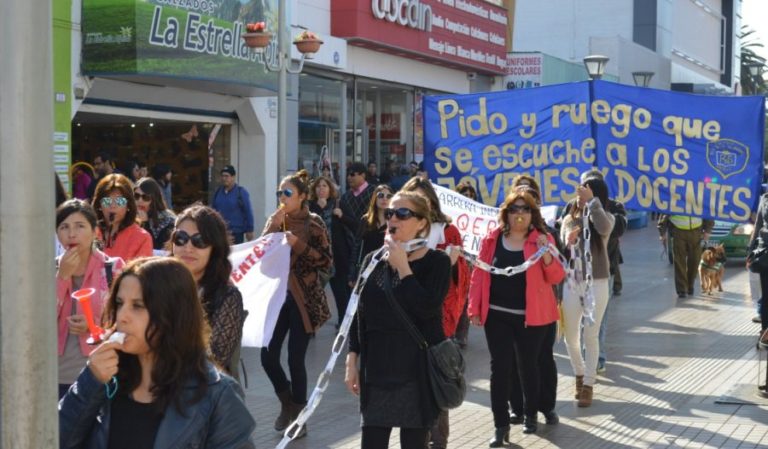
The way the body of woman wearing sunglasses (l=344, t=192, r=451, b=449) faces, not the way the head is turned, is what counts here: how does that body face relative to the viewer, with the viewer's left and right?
facing the viewer and to the left of the viewer

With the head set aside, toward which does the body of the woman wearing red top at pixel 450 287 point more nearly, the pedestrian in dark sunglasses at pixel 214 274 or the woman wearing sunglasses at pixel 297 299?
the pedestrian in dark sunglasses

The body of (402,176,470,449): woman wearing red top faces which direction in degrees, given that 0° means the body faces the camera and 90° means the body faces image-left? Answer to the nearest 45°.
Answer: approximately 45°

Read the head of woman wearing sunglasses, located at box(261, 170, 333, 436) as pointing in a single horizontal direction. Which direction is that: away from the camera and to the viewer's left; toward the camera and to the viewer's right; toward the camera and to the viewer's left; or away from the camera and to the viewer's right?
toward the camera and to the viewer's left

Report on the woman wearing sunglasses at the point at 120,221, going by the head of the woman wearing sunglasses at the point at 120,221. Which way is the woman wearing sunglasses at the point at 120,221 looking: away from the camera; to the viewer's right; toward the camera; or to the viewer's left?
toward the camera

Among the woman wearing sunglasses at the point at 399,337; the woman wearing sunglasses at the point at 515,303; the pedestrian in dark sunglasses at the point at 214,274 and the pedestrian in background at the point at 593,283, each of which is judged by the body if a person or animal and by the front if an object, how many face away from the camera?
0

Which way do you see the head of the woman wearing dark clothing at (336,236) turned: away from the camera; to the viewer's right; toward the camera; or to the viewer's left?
toward the camera

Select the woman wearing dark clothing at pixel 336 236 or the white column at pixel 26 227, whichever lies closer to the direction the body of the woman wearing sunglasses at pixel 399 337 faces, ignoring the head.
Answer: the white column

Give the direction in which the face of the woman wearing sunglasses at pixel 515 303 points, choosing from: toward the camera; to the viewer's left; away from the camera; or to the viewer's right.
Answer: toward the camera

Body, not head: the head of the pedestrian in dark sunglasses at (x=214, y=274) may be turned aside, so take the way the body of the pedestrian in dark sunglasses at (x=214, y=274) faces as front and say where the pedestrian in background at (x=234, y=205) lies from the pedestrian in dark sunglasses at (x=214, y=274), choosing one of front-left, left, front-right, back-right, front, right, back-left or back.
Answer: back-right

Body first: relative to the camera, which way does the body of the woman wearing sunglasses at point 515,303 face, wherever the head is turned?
toward the camera

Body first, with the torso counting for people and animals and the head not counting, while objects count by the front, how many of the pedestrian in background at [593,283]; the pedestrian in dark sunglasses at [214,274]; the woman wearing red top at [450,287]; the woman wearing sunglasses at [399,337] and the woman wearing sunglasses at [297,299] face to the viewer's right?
0

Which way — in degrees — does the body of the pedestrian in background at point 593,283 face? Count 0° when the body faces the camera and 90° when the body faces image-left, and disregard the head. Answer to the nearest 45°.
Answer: approximately 45°

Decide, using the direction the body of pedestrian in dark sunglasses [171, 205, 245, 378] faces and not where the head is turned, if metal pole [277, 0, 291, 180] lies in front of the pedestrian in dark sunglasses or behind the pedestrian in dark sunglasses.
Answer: behind

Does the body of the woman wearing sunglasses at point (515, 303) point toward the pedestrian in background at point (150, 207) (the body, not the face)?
no

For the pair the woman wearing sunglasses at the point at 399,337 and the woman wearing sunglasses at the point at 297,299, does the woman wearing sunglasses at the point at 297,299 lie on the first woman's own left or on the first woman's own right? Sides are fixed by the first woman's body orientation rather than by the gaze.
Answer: on the first woman's own right

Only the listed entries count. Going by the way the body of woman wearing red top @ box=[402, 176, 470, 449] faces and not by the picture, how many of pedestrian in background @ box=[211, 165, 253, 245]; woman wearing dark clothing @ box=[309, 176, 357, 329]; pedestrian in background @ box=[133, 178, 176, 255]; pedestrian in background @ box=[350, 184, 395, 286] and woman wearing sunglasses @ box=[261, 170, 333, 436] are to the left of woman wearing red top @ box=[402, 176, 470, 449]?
0
